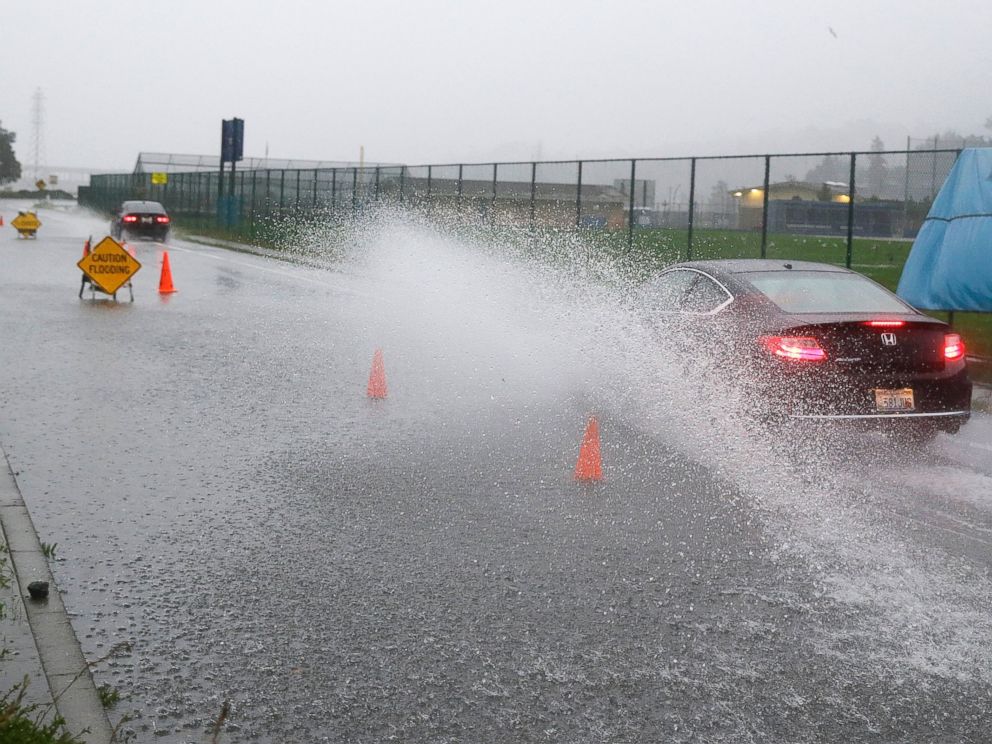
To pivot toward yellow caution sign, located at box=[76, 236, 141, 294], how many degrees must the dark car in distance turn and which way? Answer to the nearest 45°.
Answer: approximately 180°

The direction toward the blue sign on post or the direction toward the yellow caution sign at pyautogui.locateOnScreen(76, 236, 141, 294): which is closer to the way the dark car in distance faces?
the blue sign on post

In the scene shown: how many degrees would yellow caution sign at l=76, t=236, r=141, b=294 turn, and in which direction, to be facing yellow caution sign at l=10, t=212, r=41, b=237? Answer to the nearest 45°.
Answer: approximately 180°

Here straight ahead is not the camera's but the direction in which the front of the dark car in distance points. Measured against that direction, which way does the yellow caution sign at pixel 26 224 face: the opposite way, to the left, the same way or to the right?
the opposite way

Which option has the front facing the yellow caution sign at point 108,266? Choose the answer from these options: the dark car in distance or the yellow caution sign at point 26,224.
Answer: the yellow caution sign at point 26,224

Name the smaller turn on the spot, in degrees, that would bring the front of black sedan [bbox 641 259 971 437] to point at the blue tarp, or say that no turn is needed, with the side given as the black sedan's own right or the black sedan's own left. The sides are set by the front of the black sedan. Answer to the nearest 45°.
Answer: approximately 45° to the black sedan's own right

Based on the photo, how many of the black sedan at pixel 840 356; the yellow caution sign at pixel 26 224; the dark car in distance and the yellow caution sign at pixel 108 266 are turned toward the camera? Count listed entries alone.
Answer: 2

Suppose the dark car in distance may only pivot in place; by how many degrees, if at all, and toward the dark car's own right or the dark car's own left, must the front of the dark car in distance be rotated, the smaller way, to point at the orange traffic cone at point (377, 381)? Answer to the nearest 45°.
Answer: approximately 180°

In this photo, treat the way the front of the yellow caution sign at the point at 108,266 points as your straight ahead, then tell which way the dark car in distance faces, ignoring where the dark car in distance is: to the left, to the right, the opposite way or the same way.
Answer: the opposite way

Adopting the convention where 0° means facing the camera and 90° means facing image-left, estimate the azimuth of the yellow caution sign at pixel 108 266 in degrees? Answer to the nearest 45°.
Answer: approximately 0°

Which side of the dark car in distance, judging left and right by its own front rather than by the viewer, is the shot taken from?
back
